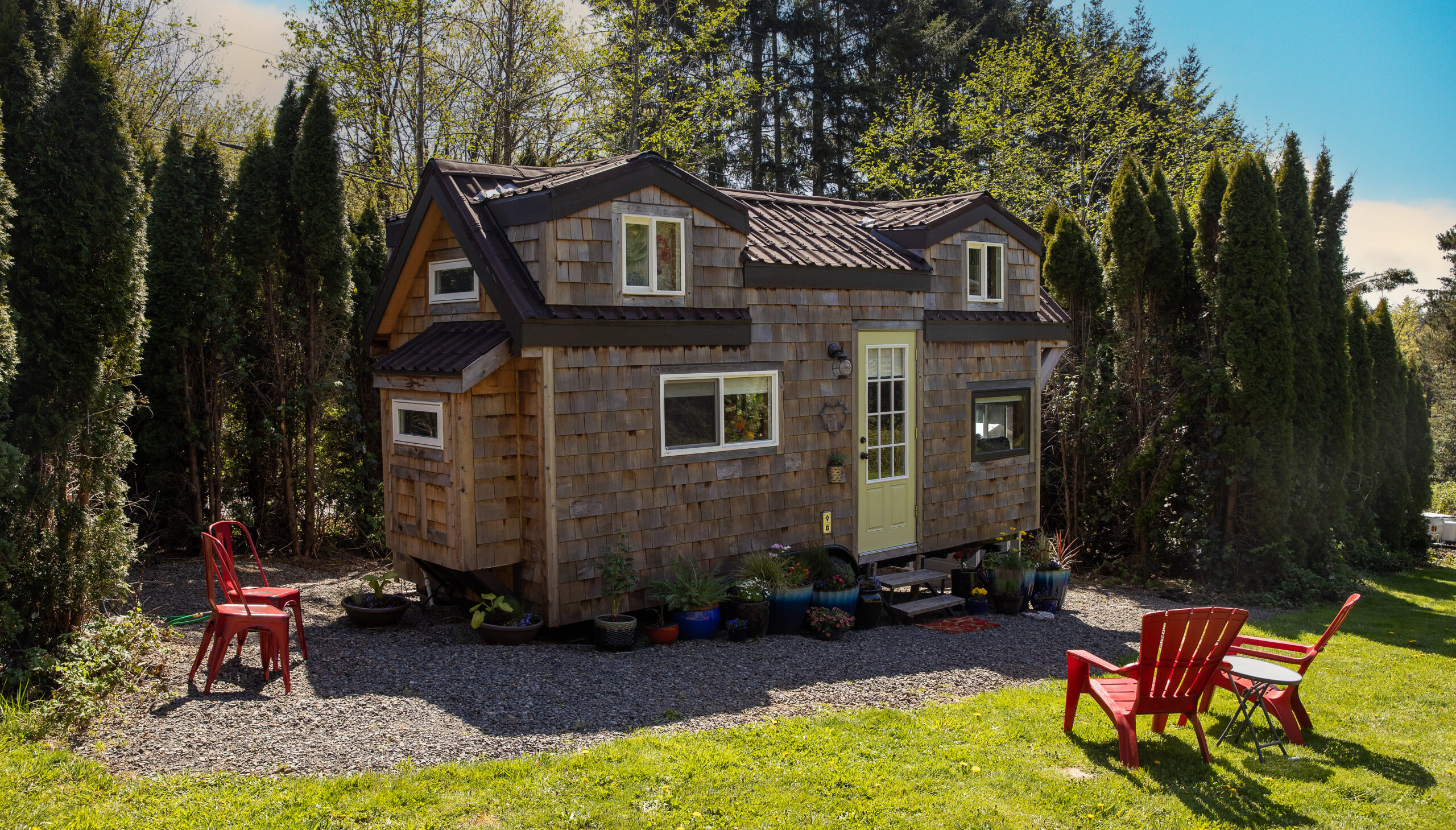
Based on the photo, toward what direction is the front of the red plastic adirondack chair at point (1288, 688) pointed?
to the viewer's left

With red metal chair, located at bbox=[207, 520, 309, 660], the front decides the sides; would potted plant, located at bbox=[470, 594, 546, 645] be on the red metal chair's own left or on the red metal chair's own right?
on the red metal chair's own left

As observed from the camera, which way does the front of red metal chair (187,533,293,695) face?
facing to the right of the viewer

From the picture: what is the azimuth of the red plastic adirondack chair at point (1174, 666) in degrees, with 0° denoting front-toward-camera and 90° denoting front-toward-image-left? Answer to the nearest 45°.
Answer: approximately 135°

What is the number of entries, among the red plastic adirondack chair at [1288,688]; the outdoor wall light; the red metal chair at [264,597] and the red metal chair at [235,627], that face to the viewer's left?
1

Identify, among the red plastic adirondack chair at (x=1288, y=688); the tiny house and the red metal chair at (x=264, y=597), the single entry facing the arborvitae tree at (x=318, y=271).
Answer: the red plastic adirondack chair

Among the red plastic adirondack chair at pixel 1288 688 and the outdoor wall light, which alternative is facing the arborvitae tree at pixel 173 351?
the red plastic adirondack chair

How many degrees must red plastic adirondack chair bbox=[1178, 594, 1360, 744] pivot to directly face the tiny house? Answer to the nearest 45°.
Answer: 0° — it already faces it

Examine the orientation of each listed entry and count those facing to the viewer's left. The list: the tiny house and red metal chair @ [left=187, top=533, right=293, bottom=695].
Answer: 0

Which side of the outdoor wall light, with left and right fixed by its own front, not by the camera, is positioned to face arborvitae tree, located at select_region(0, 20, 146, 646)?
right

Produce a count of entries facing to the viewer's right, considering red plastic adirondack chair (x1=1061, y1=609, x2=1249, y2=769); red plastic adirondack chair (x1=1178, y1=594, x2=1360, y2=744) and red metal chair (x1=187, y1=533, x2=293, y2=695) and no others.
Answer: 1

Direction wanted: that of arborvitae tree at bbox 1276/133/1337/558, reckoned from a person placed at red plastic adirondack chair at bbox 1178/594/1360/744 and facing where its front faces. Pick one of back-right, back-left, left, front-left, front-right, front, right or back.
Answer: right

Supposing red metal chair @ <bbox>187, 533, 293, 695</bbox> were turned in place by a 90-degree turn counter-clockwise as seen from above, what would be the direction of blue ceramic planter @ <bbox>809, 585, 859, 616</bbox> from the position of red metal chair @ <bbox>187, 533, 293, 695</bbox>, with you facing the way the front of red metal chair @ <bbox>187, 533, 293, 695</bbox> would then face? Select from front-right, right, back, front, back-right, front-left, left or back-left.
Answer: right

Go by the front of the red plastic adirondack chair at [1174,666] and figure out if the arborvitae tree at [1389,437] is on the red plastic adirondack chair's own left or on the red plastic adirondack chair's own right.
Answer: on the red plastic adirondack chair's own right

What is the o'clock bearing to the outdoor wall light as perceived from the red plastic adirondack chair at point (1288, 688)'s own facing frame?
The outdoor wall light is roughly at 1 o'clock from the red plastic adirondack chair.

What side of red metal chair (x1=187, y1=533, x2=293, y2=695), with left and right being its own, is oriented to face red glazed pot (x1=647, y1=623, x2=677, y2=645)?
front

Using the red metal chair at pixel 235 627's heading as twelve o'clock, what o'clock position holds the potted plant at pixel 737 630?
The potted plant is roughly at 12 o'clock from the red metal chair.

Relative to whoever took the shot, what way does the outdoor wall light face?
facing the viewer and to the right of the viewer
